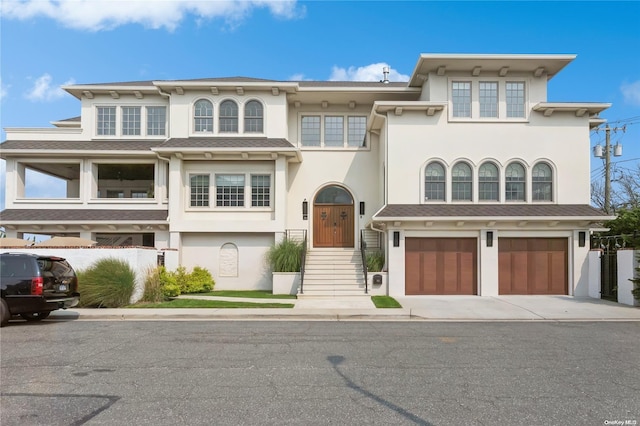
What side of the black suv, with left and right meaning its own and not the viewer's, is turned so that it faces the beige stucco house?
right

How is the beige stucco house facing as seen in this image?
toward the camera

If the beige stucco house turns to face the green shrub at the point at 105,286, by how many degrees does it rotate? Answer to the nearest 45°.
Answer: approximately 45° to its right

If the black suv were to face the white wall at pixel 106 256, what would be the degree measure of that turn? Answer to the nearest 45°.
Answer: approximately 90° to its right

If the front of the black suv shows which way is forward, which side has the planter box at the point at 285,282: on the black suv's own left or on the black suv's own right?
on the black suv's own right

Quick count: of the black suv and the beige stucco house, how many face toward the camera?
1

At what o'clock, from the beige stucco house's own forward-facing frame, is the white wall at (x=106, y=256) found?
The white wall is roughly at 2 o'clock from the beige stucco house.

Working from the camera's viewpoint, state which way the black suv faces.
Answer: facing away from the viewer and to the left of the viewer

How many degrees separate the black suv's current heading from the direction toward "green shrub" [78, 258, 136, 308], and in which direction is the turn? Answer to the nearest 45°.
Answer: approximately 90° to its right

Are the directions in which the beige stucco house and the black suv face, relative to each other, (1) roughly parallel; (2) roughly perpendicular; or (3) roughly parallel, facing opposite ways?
roughly perpendicular

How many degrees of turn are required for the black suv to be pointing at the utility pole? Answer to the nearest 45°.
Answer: approximately 135° to its right

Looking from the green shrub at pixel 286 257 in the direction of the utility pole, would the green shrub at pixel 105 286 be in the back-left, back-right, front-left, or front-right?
back-right

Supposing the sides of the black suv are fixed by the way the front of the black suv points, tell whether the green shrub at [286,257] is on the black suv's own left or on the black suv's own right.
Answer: on the black suv's own right
